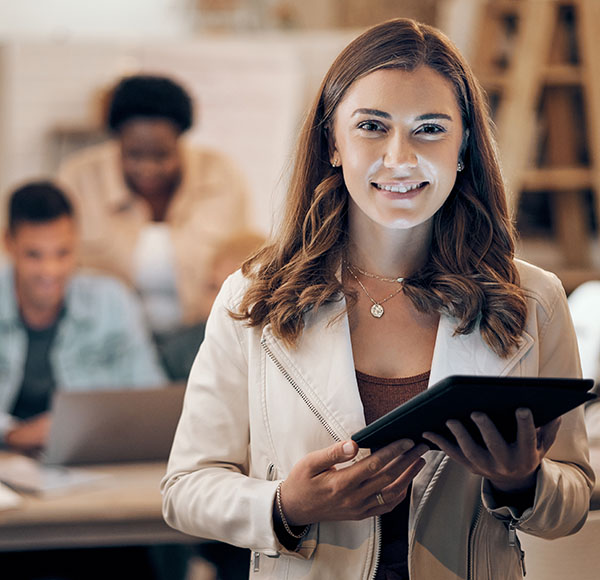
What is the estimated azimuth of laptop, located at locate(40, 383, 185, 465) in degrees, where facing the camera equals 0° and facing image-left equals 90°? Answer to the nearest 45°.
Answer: approximately 180°

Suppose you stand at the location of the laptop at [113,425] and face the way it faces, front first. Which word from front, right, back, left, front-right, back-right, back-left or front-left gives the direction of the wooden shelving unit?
front-right

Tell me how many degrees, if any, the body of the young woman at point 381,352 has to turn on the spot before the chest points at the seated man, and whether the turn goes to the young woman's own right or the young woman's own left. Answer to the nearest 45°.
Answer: approximately 135° to the young woman's own right

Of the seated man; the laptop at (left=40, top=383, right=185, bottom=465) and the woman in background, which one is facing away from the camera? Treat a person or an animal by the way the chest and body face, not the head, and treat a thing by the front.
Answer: the laptop

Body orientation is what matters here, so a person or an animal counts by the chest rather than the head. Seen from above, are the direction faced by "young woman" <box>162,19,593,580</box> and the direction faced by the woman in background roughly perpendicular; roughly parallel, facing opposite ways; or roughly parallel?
roughly parallel

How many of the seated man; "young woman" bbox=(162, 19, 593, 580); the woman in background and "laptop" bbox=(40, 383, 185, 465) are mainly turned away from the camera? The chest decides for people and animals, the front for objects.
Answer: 1

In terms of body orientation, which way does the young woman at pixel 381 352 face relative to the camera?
toward the camera

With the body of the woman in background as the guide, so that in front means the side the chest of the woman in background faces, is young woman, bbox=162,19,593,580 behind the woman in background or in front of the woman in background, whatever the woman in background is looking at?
in front

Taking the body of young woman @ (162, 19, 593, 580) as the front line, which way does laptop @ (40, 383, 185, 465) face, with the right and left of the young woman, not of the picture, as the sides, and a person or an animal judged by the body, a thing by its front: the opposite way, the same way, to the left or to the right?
the opposite way

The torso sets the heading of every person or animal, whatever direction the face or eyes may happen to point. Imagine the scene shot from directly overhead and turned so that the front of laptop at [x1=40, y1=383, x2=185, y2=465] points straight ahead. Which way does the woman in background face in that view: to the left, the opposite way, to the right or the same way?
the opposite way

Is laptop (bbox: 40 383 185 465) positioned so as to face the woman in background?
yes

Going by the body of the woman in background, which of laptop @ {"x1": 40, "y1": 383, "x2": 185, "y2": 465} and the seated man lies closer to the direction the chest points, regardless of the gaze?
the laptop

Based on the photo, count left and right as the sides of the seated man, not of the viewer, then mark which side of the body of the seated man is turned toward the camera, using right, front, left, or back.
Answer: front

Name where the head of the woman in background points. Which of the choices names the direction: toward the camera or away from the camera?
toward the camera

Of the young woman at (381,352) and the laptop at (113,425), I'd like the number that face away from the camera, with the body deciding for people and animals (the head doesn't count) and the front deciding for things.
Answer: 1

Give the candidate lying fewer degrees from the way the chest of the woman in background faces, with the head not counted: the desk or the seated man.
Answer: the desk

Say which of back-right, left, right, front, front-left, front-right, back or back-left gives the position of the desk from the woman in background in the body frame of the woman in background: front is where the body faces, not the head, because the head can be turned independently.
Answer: front
